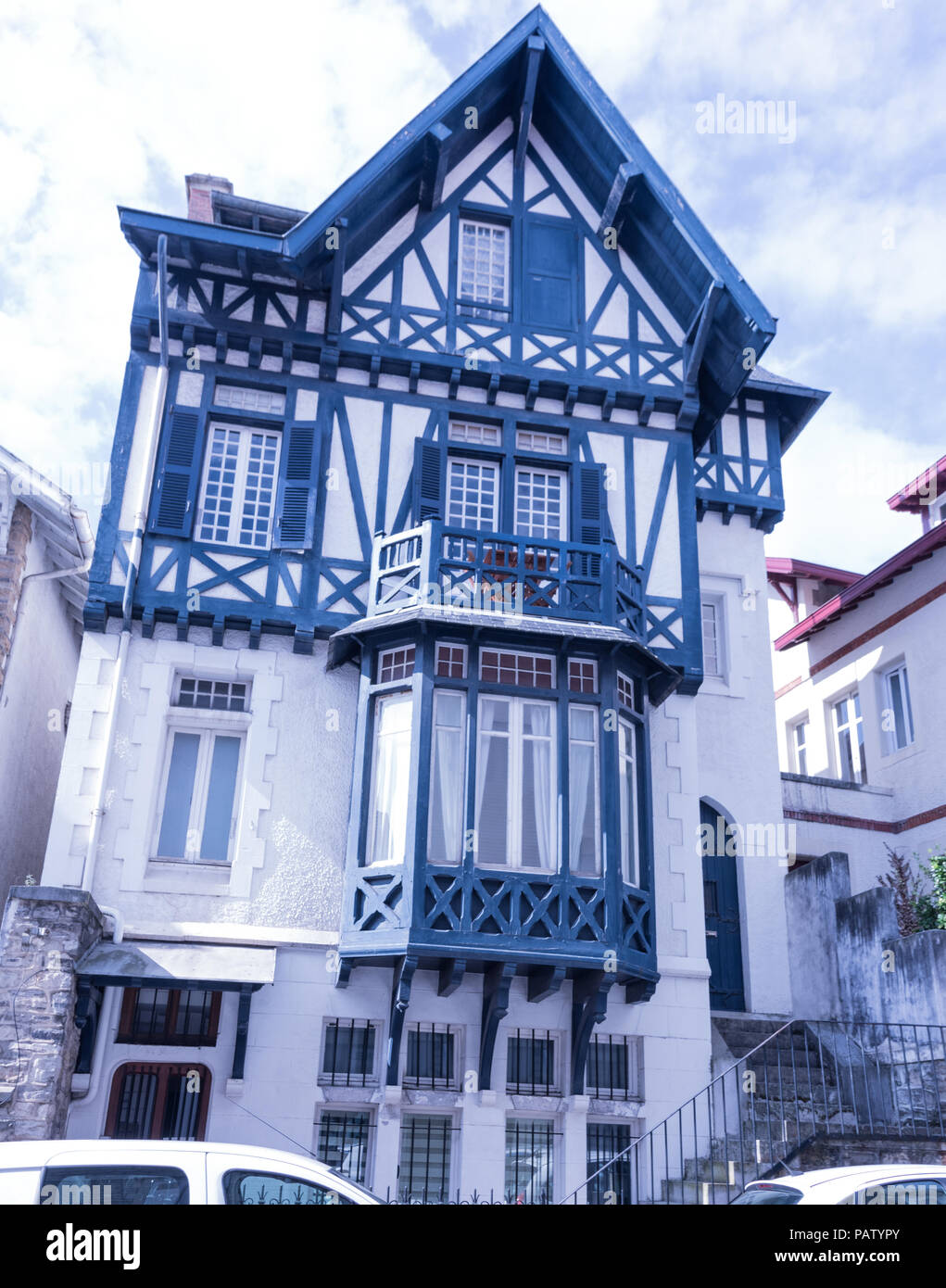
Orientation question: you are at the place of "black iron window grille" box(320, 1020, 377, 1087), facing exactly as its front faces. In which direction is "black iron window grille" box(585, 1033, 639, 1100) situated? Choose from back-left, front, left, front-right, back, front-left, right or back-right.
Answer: left

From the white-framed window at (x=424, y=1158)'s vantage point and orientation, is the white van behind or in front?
in front

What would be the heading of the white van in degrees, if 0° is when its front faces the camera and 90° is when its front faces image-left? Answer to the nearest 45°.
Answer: approximately 270°

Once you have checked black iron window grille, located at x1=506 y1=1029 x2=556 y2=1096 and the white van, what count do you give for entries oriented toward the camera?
1

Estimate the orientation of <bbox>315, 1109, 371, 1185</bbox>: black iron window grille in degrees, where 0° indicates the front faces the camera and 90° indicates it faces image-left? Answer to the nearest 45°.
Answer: approximately 0°

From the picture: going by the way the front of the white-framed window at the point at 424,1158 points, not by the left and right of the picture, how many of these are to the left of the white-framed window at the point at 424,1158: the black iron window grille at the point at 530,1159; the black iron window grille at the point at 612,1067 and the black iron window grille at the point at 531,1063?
3

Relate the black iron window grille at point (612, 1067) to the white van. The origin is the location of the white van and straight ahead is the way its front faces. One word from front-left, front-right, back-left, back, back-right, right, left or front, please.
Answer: front-left

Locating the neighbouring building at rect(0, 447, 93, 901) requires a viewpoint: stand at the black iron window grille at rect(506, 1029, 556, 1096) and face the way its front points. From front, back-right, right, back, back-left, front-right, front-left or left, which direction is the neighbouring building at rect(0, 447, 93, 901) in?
right

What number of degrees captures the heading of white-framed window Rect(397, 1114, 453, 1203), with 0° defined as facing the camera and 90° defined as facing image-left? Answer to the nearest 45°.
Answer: approximately 0°

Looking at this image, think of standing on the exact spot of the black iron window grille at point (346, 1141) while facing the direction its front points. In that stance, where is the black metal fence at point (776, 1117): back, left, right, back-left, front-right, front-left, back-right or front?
left

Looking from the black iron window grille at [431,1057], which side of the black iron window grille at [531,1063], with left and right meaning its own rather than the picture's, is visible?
right

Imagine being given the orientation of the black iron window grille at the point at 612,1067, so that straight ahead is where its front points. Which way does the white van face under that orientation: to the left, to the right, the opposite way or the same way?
to the left

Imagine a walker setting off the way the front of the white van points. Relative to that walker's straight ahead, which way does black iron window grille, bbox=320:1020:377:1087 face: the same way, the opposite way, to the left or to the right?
to the right
